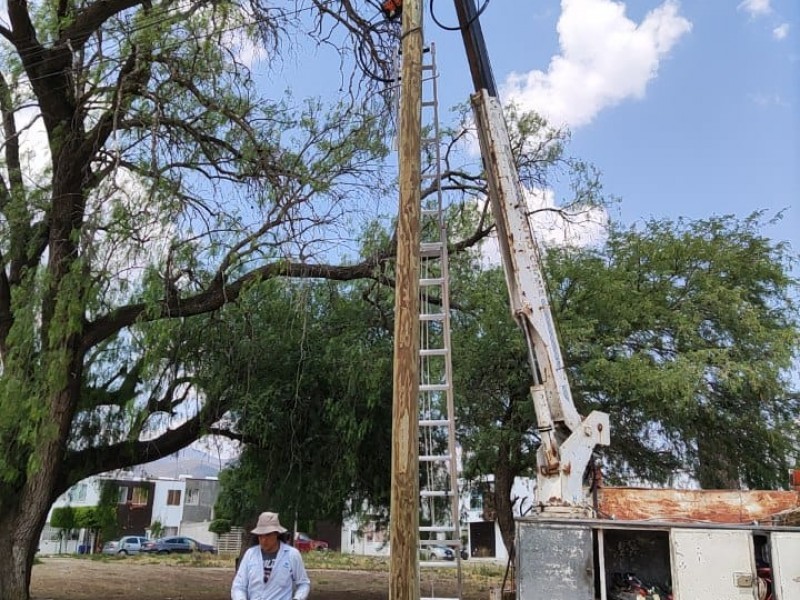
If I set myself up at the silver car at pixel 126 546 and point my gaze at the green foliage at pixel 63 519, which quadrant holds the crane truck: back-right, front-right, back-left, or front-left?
back-left

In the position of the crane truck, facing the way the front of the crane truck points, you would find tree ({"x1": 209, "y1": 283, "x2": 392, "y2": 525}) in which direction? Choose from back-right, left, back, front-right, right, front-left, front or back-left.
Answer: back-left

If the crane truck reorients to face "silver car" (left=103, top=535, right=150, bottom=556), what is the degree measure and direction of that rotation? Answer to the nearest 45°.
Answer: approximately 135° to its left

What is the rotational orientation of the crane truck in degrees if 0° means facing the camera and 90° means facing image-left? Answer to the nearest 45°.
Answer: approximately 270°

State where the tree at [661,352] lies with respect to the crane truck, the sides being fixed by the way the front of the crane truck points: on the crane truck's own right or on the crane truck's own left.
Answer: on the crane truck's own left

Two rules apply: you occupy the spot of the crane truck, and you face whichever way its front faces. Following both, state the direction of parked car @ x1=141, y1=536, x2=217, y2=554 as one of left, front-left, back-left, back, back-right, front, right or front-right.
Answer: back-left

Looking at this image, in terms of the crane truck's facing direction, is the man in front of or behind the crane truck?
behind

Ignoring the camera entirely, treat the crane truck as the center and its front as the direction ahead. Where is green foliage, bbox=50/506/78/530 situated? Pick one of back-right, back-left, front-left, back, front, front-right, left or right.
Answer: back-left
